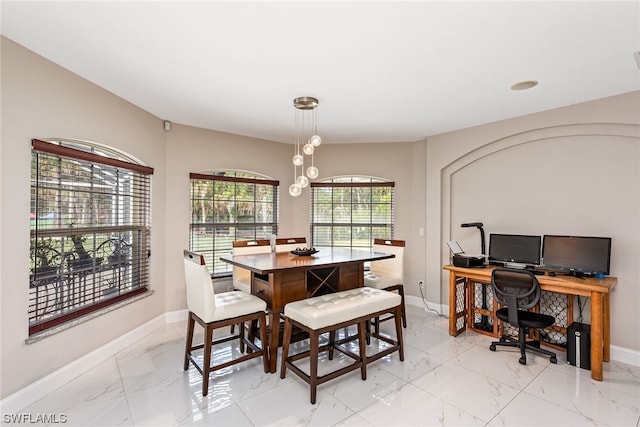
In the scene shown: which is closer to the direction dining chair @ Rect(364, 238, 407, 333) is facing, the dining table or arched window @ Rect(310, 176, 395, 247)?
the dining table

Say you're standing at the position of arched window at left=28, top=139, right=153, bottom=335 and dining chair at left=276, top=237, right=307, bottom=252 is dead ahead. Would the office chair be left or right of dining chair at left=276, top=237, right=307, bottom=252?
right

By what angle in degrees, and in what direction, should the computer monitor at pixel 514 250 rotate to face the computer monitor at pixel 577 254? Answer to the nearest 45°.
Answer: approximately 90° to its left

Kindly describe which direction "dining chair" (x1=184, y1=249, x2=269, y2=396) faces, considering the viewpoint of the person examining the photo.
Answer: facing away from the viewer and to the right of the viewer

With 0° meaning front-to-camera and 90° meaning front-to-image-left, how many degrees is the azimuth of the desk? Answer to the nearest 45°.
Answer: approximately 45°

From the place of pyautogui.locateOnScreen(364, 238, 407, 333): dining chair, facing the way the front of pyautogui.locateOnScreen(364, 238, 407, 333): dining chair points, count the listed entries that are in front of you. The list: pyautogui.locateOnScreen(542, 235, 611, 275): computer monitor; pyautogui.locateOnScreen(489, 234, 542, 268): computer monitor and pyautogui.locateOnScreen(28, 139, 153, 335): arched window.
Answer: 1

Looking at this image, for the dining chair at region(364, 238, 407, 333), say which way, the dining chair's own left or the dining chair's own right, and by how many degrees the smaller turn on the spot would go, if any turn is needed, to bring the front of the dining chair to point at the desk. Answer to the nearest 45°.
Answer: approximately 135° to the dining chair's own left

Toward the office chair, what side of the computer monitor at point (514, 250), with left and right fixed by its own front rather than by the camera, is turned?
front

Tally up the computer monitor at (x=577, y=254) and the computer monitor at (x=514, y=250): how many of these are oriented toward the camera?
2

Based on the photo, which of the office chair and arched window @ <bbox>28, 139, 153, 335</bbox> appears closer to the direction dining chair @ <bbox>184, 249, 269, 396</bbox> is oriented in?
the office chair
